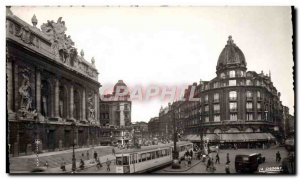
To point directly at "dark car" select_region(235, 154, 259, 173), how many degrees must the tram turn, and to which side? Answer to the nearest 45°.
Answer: approximately 135° to its left

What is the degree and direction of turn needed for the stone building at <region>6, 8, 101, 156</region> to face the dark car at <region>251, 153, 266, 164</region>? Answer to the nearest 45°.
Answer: approximately 45° to its left

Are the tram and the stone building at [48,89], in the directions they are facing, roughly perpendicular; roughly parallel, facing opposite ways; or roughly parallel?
roughly perpendicular

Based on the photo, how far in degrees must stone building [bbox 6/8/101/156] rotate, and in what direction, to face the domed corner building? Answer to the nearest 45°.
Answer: approximately 45° to its left

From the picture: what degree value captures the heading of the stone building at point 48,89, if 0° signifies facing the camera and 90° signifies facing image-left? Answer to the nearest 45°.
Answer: approximately 315°

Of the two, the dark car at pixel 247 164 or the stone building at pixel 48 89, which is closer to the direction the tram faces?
the stone building

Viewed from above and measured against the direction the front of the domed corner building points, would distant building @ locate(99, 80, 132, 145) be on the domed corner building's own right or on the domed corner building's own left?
on the domed corner building's own right

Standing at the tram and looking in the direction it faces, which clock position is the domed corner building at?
The domed corner building is roughly at 7 o'clock from the tram.

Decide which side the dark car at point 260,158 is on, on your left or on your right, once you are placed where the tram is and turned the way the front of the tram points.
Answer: on your left
